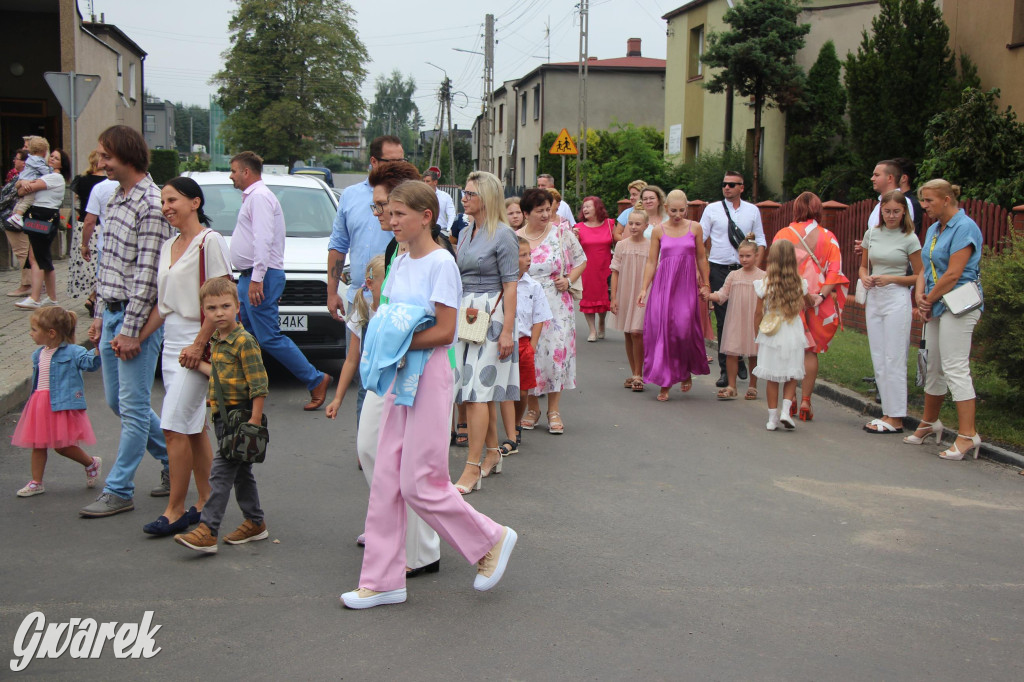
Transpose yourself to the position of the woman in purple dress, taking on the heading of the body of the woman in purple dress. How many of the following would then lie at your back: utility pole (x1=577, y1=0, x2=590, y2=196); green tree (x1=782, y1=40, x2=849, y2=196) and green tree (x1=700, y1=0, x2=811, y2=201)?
3

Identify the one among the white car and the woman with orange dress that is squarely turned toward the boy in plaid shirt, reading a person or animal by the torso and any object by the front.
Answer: the white car

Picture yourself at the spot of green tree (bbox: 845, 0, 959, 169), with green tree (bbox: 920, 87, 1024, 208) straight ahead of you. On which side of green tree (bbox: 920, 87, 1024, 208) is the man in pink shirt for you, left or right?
right

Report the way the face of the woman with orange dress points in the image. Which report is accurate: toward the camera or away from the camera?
away from the camera

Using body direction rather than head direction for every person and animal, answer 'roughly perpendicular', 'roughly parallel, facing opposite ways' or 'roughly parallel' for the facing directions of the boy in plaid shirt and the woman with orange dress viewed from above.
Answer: roughly parallel, facing opposite ways

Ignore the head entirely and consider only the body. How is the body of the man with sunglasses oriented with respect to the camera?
toward the camera

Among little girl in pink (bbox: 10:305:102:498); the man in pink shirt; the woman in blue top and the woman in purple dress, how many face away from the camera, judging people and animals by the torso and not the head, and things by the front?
0

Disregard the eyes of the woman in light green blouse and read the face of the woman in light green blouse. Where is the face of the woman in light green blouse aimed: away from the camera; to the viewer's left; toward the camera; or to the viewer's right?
toward the camera

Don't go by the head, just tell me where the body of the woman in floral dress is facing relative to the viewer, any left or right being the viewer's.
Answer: facing the viewer

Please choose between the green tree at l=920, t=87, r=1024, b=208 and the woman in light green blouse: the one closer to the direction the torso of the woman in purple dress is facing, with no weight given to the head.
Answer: the woman in light green blouse

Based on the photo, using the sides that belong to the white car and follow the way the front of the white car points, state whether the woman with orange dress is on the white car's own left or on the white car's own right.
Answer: on the white car's own left

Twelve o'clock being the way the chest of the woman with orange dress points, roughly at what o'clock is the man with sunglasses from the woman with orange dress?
The man with sunglasses is roughly at 11 o'clock from the woman with orange dress.

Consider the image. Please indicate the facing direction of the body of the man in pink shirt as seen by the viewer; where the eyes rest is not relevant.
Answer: to the viewer's left

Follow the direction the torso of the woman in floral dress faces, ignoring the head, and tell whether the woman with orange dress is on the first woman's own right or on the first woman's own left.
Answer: on the first woman's own left

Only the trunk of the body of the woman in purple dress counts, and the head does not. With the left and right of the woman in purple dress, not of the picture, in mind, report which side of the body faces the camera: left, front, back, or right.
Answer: front

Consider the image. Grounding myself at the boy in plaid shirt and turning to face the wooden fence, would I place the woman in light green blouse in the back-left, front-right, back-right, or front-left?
front-right
